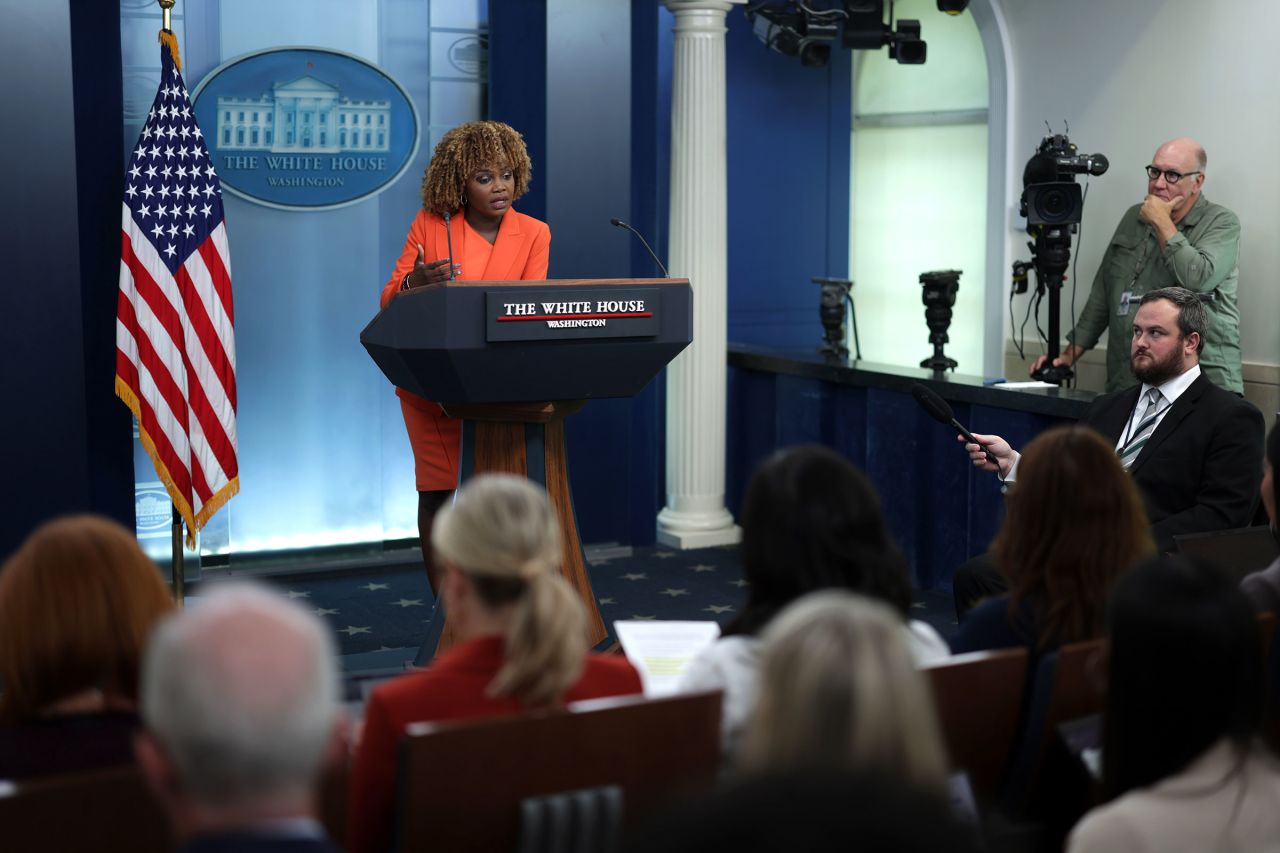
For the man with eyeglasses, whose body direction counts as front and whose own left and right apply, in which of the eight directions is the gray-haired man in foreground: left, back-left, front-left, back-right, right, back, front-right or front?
front-left

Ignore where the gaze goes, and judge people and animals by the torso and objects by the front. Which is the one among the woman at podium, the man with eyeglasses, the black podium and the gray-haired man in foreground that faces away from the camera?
the gray-haired man in foreground

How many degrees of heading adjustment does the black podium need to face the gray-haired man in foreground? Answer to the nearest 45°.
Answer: approximately 45° to its right

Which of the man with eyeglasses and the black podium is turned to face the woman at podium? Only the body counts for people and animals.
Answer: the man with eyeglasses

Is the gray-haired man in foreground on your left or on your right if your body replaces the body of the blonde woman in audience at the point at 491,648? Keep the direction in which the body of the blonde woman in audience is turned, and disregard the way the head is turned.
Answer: on your left

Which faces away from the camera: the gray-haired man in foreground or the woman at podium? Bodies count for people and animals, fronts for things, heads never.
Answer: the gray-haired man in foreground

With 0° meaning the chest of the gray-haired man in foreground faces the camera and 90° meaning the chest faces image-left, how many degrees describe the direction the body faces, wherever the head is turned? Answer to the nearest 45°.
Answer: approximately 180°

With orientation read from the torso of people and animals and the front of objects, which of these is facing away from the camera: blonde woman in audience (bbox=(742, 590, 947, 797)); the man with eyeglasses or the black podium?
the blonde woman in audience

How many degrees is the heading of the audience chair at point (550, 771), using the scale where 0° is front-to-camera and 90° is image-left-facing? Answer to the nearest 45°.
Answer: approximately 135°

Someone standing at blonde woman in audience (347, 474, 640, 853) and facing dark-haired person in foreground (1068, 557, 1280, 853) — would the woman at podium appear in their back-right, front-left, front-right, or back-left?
back-left

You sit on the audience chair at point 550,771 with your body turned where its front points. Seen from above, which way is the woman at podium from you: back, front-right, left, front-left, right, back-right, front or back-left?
front-right

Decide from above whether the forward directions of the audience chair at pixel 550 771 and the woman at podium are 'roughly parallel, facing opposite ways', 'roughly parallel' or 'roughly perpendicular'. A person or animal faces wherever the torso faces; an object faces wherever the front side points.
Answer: roughly parallel, facing opposite ways

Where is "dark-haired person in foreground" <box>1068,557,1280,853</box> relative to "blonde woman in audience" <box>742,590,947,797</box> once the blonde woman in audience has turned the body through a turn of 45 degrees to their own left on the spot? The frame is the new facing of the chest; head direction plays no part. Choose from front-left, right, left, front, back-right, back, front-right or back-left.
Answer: right

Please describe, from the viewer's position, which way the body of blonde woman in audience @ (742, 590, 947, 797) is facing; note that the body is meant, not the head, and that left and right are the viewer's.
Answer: facing away from the viewer

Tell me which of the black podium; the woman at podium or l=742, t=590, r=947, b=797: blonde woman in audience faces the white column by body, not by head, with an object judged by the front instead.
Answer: the blonde woman in audience

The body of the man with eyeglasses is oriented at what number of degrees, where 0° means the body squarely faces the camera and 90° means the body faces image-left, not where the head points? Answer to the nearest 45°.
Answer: approximately 45°
